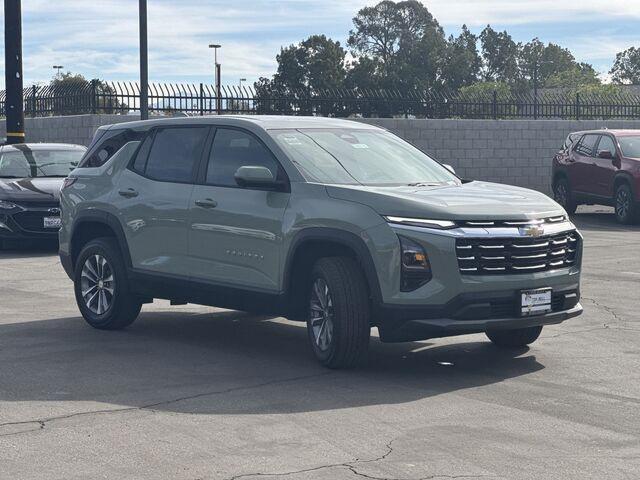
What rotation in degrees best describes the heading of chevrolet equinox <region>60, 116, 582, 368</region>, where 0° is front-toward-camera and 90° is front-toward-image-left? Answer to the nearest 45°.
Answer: approximately 315°

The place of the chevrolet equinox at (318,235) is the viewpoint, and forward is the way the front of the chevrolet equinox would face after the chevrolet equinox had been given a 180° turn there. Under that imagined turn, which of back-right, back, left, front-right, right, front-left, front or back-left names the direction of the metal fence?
front-right

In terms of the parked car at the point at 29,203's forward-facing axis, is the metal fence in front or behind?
behind

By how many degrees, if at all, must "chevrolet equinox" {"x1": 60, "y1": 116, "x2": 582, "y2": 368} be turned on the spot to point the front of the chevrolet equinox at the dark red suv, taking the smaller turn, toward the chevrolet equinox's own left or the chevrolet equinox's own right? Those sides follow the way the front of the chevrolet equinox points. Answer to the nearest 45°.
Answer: approximately 135° to the chevrolet equinox's own left

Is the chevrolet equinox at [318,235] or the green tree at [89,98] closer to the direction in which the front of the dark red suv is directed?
the chevrolet equinox

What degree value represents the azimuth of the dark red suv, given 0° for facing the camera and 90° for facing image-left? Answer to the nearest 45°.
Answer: approximately 315°

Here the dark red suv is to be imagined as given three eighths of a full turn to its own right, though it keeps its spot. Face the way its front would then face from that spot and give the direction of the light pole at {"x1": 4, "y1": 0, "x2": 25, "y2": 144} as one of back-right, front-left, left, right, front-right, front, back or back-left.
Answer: front

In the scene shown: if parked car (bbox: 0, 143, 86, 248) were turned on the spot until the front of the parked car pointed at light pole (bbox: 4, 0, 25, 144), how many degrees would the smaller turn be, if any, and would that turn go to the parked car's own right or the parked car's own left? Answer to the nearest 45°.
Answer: approximately 180°

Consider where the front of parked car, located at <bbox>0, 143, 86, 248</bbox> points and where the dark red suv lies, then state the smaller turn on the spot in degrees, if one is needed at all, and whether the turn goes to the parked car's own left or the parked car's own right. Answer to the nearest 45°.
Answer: approximately 90° to the parked car's own left

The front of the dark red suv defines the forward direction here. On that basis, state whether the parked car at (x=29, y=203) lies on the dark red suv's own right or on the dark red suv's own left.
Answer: on the dark red suv's own right

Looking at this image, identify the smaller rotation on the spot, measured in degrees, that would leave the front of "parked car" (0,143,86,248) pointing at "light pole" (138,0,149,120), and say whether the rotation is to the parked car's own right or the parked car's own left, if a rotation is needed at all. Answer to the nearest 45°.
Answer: approximately 180°
